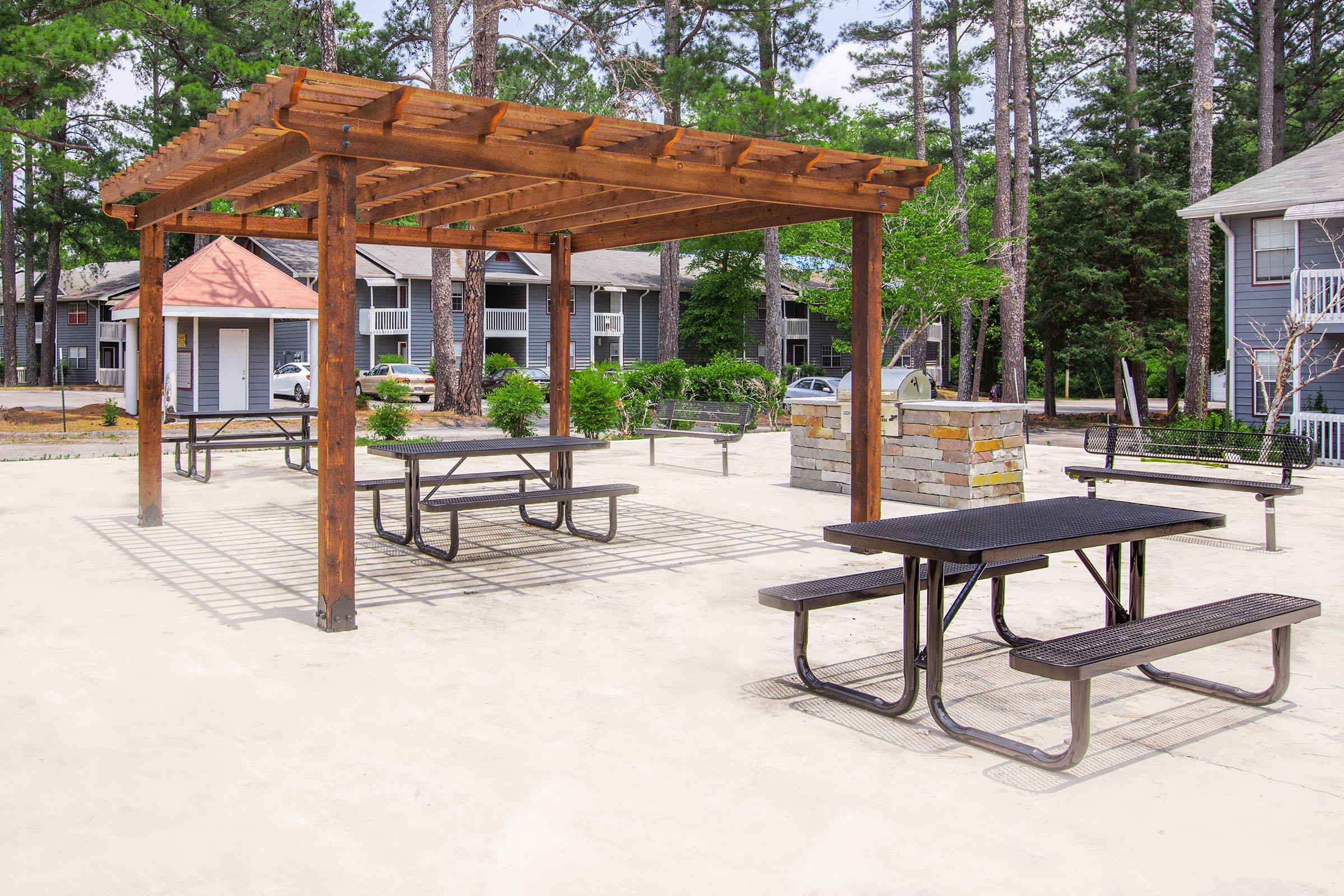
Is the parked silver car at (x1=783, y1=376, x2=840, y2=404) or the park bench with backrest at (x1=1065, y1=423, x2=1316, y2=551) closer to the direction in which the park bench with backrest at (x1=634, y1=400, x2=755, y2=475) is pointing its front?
the park bench with backrest

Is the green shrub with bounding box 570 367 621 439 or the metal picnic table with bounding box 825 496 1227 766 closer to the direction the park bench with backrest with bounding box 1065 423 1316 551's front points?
the metal picnic table

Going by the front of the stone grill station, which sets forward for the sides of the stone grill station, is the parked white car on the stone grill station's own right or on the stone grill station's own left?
on the stone grill station's own right

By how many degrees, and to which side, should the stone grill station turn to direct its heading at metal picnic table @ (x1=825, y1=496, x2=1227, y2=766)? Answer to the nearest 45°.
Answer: approximately 45° to its left

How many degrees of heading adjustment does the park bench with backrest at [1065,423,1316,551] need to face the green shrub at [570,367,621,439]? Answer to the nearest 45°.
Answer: approximately 90° to its right
